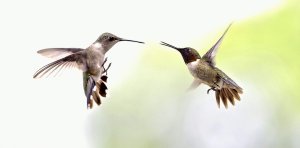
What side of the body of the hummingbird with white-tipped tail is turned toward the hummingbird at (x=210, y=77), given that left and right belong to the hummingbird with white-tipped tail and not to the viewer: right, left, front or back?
front

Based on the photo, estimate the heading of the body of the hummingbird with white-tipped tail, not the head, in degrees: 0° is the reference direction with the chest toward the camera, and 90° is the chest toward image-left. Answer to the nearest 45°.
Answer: approximately 270°

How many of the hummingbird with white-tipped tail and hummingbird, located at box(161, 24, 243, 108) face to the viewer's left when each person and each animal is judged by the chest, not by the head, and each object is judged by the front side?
1

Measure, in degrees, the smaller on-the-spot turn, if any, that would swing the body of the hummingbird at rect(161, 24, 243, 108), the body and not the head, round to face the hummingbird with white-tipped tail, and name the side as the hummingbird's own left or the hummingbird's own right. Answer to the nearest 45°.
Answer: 0° — it already faces it

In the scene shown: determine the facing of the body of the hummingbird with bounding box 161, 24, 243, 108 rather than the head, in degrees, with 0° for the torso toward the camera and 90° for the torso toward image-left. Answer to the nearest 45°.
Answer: approximately 90°
